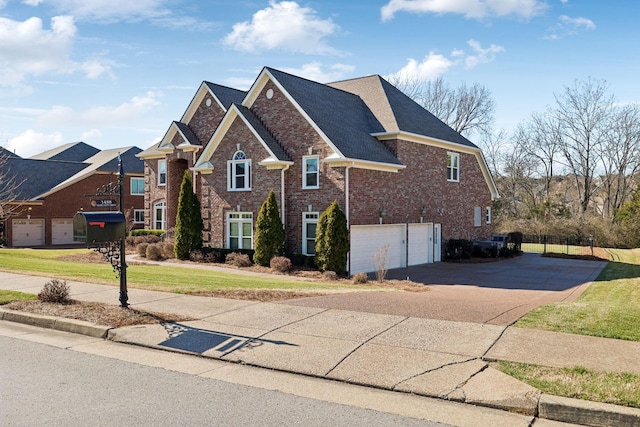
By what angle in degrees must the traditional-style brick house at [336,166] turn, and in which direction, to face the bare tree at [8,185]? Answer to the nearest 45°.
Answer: approximately 90° to its right

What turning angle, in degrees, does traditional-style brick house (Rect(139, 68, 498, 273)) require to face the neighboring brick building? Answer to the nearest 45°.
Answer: approximately 90° to its right

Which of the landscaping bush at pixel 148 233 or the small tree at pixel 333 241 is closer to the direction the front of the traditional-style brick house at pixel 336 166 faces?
the small tree

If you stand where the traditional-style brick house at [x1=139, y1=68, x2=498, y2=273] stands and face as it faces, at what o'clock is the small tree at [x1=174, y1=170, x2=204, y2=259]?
The small tree is roughly at 2 o'clock from the traditional-style brick house.

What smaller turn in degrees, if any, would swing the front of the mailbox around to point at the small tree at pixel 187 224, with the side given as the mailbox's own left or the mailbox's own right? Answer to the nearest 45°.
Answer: approximately 135° to the mailbox's own right

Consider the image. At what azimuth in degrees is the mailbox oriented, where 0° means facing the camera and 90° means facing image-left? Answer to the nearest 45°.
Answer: approximately 45°

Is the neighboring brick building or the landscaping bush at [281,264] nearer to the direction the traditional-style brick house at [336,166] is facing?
the landscaping bush

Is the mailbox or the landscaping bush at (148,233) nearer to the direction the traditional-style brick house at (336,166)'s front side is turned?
the mailbox

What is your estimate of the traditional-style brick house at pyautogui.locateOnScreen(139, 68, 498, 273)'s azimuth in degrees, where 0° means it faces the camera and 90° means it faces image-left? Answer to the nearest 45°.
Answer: approximately 45°
